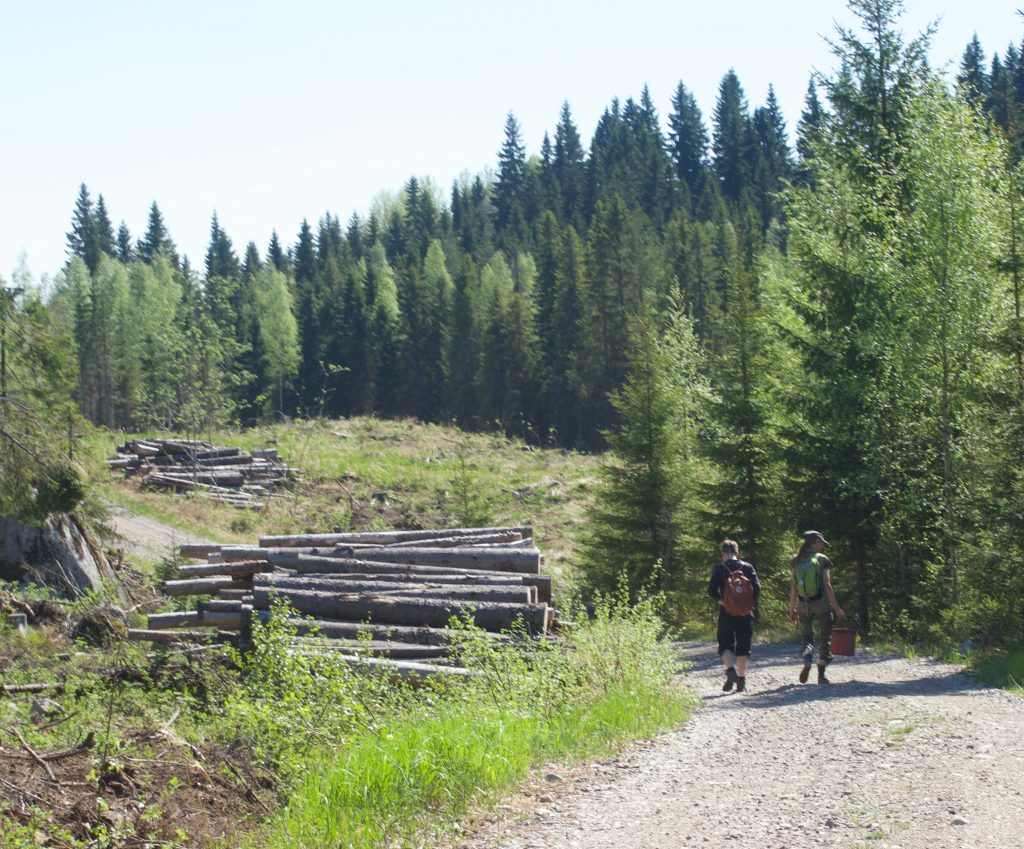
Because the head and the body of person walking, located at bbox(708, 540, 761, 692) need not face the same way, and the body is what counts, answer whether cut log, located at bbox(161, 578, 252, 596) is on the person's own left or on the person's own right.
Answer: on the person's own left

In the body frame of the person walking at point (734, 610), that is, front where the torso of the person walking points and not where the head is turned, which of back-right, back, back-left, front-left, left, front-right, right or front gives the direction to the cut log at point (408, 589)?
left

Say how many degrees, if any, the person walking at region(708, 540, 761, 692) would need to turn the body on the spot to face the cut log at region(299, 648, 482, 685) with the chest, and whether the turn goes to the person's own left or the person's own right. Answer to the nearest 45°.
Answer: approximately 135° to the person's own left

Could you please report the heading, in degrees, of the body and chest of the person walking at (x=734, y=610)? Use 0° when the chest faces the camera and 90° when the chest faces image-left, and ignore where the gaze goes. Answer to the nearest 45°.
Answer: approximately 180°

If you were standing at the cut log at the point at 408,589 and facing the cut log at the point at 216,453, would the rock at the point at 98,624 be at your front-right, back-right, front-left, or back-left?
front-left

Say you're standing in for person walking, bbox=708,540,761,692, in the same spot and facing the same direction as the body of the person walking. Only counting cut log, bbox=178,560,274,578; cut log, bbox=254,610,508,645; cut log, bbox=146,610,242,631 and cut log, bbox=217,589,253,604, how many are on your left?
4

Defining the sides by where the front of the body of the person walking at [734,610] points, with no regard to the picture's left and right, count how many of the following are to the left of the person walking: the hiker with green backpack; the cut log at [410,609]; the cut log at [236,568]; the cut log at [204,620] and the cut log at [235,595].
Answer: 4

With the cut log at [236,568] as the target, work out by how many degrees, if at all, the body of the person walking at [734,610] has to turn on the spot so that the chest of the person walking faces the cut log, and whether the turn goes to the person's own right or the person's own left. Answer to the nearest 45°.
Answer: approximately 90° to the person's own left

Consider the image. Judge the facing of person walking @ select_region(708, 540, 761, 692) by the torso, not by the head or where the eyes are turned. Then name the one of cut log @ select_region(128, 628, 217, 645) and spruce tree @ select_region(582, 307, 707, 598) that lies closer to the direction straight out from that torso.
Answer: the spruce tree

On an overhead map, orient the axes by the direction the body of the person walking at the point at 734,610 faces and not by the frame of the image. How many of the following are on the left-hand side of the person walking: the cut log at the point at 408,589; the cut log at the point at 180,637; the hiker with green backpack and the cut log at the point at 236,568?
3

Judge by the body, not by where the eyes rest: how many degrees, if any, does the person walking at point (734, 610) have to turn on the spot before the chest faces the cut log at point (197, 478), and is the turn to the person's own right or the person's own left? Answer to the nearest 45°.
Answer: approximately 45° to the person's own left

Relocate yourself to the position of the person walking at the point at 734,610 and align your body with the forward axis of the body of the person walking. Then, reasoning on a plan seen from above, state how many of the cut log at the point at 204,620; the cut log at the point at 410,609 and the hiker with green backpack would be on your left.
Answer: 2

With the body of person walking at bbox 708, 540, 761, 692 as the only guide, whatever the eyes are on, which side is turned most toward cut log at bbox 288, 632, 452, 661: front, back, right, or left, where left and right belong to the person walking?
left

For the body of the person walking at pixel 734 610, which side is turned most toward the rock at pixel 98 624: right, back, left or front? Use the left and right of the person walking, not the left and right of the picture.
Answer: left

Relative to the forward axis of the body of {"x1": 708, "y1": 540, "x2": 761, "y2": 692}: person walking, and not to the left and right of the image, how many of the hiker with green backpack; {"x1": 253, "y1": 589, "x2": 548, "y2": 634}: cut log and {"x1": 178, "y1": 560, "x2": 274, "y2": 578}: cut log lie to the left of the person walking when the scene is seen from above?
2
